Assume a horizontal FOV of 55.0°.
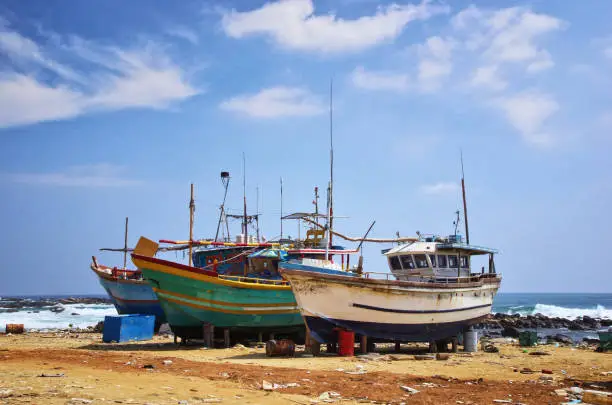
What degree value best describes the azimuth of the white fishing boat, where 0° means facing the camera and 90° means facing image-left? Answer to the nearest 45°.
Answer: approximately 45°

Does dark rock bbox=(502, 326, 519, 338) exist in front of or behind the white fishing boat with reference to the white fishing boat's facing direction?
behind

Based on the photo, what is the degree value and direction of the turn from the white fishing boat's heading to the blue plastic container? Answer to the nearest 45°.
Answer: approximately 45° to its right

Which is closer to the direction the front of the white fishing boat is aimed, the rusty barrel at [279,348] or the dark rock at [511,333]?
the rusty barrel

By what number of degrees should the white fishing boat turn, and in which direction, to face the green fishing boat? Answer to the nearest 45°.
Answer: approximately 45° to its right

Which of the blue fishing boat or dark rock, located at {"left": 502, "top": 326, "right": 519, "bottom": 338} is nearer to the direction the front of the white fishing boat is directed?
the blue fishing boat
